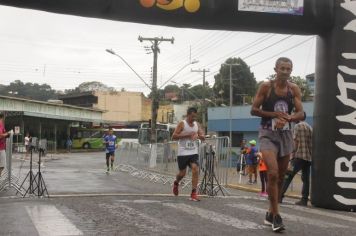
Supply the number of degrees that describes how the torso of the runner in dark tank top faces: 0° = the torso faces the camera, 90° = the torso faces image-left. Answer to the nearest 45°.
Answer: approximately 0°

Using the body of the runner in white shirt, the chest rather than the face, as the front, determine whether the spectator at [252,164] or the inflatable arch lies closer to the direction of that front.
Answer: the inflatable arch

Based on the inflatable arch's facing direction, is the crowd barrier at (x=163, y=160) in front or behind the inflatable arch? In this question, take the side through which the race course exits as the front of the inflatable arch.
behind

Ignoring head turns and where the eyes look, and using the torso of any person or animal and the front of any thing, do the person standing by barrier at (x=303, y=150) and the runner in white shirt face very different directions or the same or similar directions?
very different directions

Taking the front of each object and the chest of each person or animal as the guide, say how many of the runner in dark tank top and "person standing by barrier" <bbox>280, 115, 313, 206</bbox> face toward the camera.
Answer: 1

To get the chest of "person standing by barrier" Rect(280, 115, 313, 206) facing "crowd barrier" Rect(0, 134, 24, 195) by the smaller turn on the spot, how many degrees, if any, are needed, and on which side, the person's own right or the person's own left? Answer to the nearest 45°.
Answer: approximately 45° to the person's own left

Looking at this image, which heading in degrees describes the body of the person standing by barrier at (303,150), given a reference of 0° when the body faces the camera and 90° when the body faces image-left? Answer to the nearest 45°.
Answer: approximately 135°

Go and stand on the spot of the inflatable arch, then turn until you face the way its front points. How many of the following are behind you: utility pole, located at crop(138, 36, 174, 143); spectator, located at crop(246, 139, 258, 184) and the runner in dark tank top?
2

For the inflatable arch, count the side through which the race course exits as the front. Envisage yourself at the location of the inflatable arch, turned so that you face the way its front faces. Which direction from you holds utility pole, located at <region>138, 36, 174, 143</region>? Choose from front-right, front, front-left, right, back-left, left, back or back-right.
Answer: back

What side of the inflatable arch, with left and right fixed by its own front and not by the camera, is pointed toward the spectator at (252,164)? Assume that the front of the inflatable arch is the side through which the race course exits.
back

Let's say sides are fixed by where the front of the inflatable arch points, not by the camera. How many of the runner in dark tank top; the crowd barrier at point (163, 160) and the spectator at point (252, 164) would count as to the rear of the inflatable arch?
2

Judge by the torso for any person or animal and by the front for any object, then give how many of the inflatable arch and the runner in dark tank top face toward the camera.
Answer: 2

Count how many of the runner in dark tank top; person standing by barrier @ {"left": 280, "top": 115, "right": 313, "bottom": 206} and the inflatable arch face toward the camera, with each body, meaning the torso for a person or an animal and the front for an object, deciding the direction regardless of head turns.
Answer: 2
